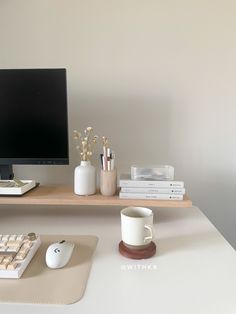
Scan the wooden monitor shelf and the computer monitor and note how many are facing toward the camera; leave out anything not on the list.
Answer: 2

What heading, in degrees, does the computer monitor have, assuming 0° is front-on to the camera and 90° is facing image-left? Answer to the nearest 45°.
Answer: approximately 0°
